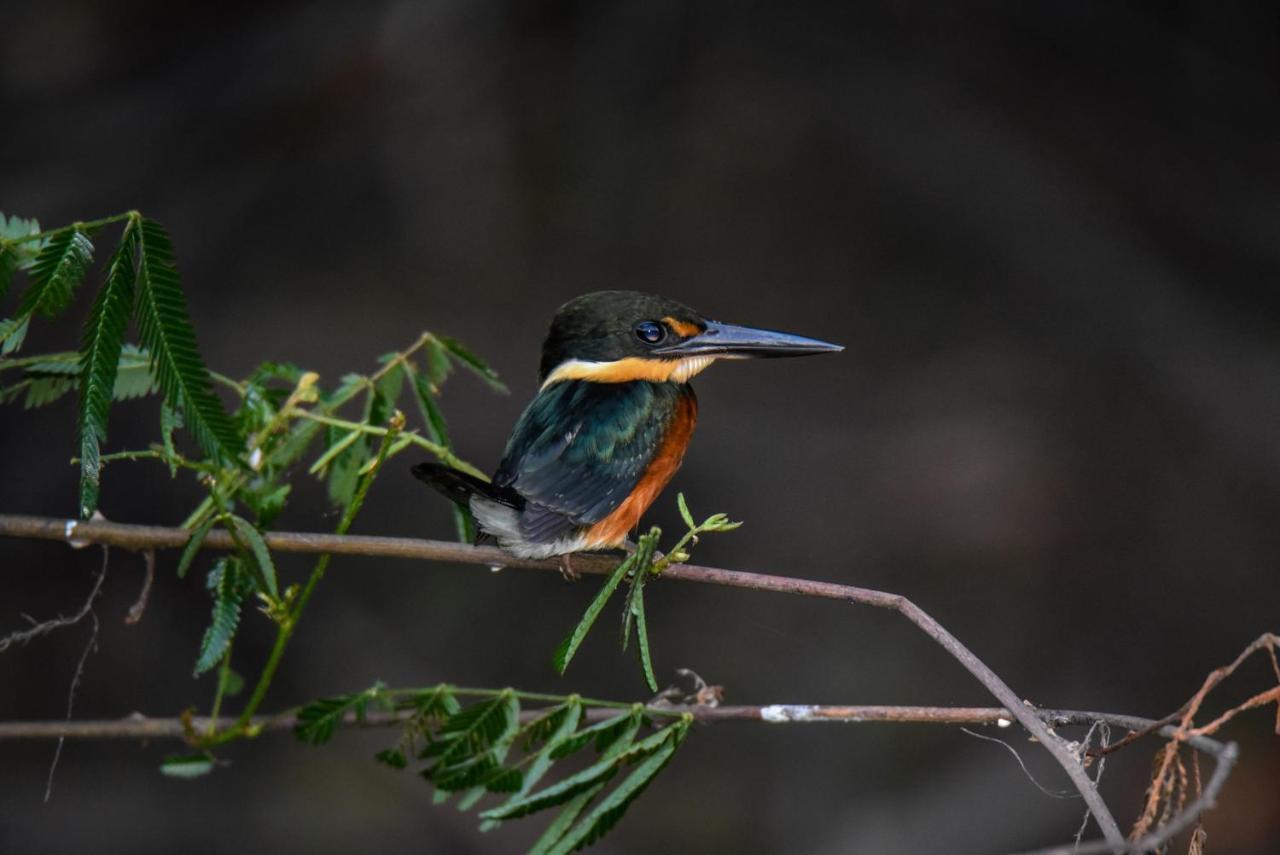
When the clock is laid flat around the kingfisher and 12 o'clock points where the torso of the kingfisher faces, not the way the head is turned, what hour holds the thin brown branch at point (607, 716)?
The thin brown branch is roughly at 3 o'clock from the kingfisher.

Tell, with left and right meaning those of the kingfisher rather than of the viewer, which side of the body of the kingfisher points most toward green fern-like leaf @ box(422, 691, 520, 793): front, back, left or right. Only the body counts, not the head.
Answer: back

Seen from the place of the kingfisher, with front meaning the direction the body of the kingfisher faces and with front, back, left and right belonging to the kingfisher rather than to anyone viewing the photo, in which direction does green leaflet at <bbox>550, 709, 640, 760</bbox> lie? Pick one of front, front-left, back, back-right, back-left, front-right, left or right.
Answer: right

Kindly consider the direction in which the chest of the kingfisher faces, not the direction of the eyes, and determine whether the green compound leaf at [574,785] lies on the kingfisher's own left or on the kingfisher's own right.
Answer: on the kingfisher's own right

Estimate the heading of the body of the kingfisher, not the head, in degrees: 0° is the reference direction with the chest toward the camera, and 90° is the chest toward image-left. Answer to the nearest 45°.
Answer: approximately 270°

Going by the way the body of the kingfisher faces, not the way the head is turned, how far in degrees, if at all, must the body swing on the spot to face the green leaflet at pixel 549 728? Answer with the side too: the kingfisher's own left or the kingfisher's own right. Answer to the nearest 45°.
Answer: approximately 90° to the kingfisher's own right

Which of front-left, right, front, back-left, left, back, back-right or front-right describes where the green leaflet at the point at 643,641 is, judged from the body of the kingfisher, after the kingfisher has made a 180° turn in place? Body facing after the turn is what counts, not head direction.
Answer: left
